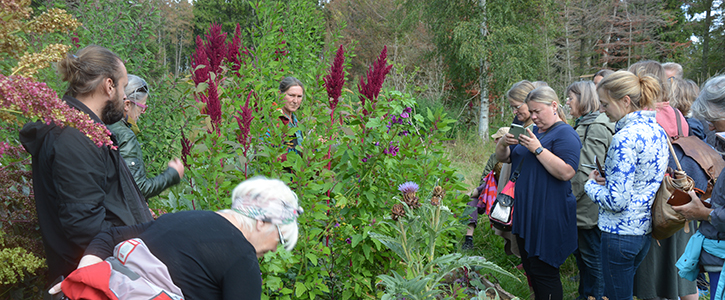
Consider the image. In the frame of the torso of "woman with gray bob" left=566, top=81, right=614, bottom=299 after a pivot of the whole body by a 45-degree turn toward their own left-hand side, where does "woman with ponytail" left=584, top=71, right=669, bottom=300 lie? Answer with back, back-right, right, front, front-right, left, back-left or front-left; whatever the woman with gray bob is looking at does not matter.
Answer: front-left

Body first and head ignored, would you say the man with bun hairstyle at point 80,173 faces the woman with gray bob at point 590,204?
yes

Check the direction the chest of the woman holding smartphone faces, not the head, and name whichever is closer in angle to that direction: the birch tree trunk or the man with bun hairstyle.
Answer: the man with bun hairstyle

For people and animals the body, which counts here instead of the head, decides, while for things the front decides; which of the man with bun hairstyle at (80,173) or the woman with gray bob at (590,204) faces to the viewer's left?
the woman with gray bob

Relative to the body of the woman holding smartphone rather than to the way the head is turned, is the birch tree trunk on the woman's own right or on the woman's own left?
on the woman's own right

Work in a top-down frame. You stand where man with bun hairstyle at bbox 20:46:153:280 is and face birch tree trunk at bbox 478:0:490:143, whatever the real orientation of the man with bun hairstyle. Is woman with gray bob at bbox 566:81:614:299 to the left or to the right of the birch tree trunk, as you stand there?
right

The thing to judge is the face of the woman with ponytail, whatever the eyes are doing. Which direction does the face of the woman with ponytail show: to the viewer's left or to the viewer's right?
to the viewer's left

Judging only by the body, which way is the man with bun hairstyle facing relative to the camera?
to the viewer's right

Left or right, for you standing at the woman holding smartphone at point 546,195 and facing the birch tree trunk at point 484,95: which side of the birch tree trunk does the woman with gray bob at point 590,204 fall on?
right

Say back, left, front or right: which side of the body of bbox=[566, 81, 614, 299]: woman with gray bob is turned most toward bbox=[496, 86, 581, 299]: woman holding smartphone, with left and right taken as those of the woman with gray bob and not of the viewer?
left

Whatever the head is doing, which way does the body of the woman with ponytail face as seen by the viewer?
to the viewer's left

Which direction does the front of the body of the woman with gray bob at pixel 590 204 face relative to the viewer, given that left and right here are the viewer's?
facing to the left of the viewer

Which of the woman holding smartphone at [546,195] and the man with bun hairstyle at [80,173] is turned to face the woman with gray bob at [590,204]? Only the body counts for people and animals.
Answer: the man with bun hairstyle

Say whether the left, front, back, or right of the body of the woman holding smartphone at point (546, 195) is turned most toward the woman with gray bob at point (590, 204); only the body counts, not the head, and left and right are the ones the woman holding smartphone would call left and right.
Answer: back
